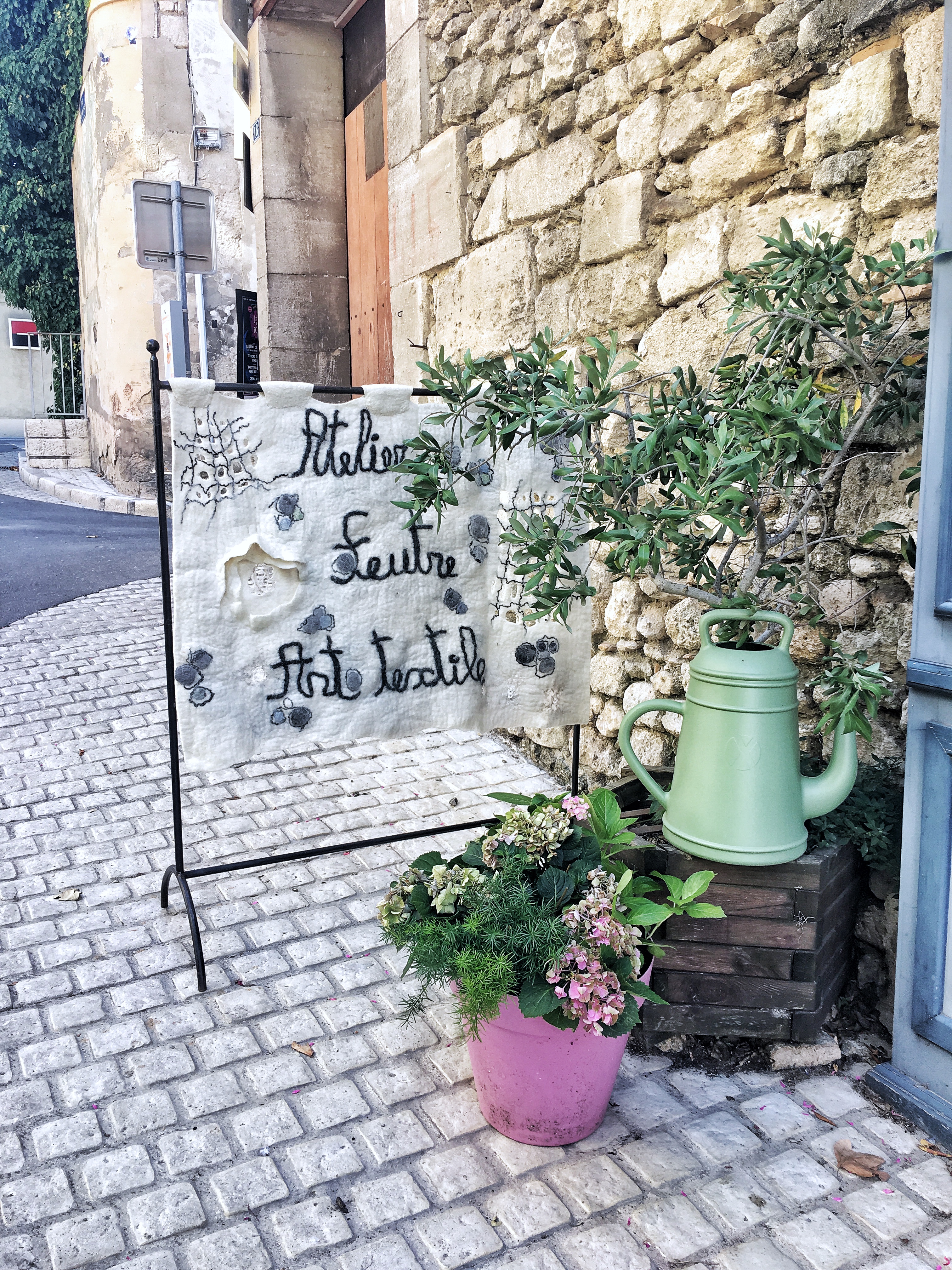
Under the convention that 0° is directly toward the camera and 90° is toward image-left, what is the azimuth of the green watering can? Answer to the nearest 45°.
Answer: approximately 270°

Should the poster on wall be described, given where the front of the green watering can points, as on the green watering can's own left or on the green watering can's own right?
on the green watering can's own left

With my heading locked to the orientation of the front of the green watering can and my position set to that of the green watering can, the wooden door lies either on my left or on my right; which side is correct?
on my left

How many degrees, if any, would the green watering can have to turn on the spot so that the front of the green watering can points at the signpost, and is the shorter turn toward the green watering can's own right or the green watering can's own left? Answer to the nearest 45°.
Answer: approximately 135° to the green watering can's own left

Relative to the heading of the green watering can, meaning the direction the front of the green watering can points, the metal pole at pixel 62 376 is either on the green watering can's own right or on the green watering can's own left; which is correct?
on the green watering can's own left

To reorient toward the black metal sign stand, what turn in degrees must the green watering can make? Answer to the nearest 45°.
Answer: approximately 180°
